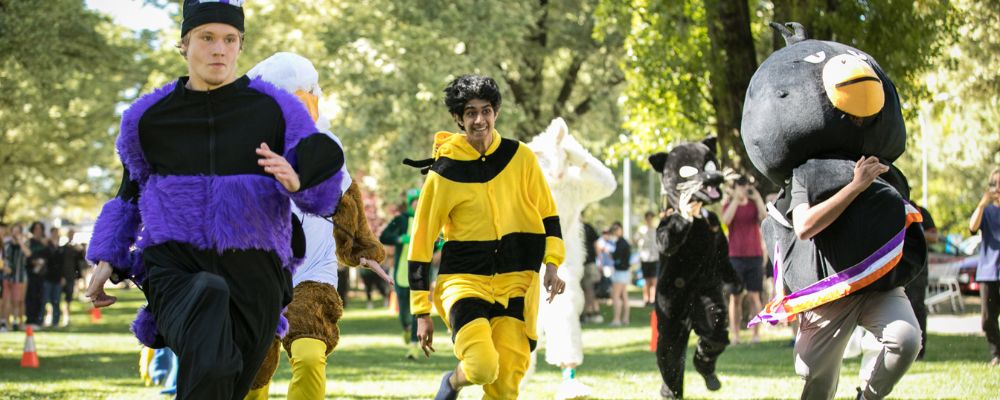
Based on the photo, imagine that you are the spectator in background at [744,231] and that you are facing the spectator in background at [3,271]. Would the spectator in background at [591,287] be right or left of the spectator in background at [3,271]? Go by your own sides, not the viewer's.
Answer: right

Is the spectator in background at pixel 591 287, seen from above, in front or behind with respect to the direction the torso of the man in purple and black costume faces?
behind

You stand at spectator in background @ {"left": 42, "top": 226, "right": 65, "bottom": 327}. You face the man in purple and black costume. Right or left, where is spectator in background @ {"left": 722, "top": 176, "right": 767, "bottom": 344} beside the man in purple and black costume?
left

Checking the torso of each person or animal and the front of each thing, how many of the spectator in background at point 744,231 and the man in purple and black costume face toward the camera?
2

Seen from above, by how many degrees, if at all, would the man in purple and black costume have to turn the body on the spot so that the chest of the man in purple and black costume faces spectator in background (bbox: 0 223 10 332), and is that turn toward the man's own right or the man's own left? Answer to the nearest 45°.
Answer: approximately 180°

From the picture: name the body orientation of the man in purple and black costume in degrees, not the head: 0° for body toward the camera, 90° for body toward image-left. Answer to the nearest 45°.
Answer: approximately 0°
